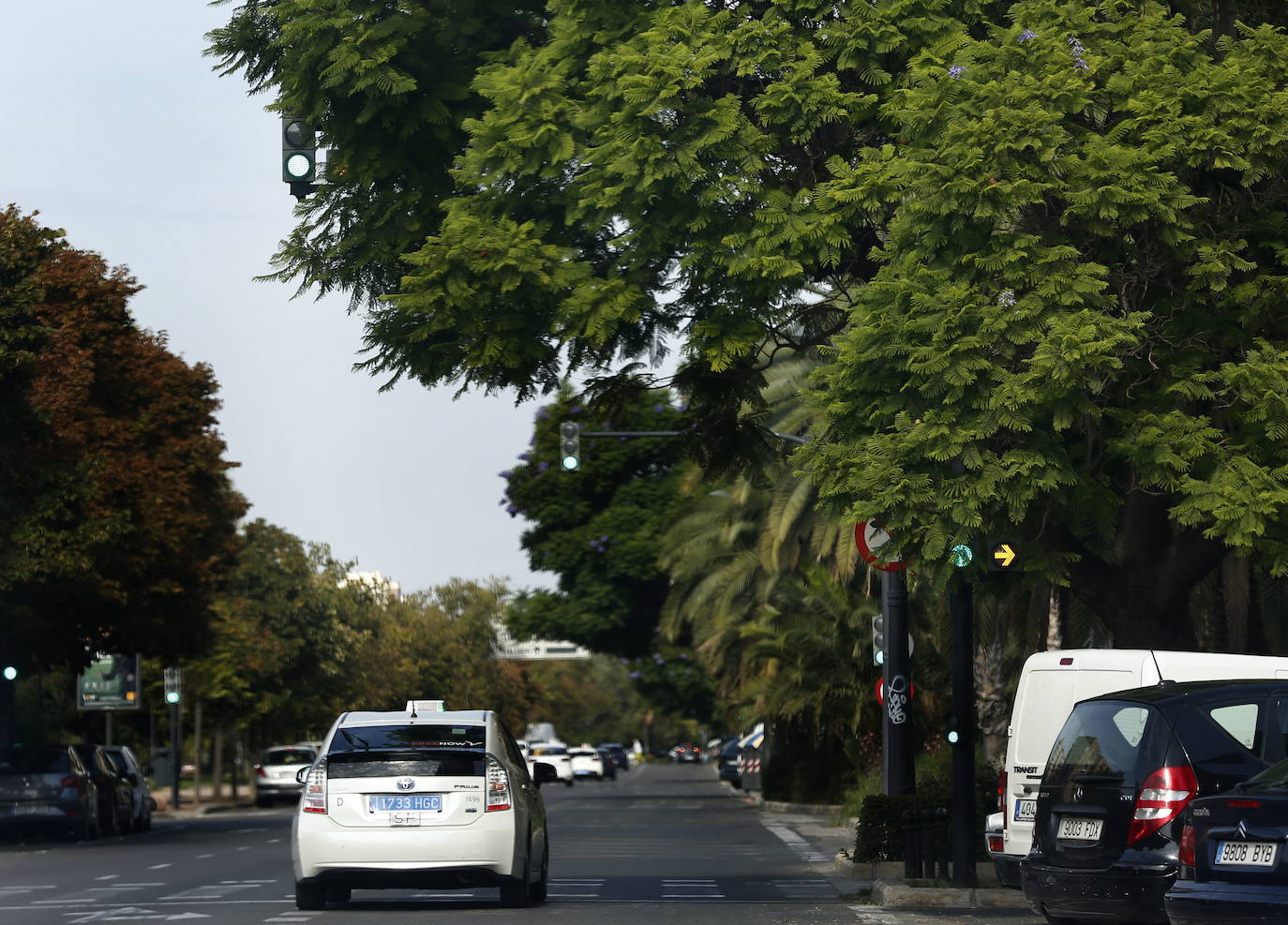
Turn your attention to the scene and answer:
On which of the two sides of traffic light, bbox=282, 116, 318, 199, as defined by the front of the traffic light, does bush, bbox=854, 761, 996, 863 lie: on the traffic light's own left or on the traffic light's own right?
on the traffic light's own left

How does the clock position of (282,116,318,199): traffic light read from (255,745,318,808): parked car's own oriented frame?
The traffic light is roughly at 6 o'clock from the parked car.

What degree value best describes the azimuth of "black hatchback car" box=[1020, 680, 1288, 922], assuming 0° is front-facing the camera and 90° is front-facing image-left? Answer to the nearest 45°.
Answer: approximately 225°

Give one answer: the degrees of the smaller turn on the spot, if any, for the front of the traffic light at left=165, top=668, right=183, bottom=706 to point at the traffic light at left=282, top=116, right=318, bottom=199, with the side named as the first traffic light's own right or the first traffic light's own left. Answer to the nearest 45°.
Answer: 0° — it already faces it

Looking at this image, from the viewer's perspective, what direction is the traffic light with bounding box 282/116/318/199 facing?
toward the camera

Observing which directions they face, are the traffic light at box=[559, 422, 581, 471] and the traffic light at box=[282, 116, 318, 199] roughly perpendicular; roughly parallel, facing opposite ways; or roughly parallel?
roughly parallel

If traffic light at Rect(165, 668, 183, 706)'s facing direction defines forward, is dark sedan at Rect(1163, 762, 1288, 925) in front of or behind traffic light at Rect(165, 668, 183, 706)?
in front

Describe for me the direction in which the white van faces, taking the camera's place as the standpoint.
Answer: facing away from the viewer and to the right of the viewer

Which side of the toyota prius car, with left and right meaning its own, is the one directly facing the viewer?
back

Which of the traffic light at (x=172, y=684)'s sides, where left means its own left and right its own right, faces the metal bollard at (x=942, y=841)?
front

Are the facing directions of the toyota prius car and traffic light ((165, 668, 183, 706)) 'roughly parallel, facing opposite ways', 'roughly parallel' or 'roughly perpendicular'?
roughly parallel, facing opposite ways

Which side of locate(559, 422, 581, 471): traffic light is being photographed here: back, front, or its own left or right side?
front

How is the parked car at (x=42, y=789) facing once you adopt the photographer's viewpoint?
facing away from the viewer

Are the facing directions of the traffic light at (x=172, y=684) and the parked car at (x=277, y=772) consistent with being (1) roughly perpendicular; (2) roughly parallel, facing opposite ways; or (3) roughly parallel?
roughly parallel, facing opposite ways

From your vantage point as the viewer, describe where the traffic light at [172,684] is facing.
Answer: facing the viewer

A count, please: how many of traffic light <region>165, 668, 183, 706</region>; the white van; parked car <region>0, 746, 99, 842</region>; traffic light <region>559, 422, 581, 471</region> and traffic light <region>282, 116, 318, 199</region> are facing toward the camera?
3
